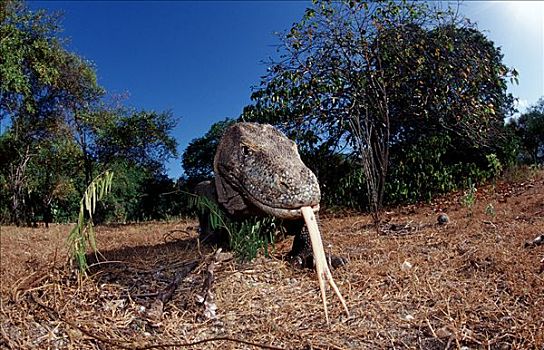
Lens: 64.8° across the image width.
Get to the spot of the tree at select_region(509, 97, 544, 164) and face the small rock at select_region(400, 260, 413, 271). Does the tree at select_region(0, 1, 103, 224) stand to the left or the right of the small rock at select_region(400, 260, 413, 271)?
right

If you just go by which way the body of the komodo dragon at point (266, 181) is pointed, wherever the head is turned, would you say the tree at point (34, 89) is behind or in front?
behind

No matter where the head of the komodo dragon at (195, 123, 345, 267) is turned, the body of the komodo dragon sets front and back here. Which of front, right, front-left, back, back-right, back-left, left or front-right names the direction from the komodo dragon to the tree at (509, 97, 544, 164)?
left

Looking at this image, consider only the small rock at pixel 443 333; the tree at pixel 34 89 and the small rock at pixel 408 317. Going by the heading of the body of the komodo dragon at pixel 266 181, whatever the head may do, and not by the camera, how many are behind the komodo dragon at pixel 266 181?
1

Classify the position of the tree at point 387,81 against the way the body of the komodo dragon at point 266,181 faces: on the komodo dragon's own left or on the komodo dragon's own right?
on the komodo dragon's own left

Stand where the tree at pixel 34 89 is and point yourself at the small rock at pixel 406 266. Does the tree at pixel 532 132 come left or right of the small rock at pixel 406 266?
left

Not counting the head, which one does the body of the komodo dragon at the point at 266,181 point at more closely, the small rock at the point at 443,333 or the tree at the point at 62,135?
the small rock

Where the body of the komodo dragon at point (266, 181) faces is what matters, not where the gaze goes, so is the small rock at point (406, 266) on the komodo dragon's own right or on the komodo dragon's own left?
on the komodo dragon's own left

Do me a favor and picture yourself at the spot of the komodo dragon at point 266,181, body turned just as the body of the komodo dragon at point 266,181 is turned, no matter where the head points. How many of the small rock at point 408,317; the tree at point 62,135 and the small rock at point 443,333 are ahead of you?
2

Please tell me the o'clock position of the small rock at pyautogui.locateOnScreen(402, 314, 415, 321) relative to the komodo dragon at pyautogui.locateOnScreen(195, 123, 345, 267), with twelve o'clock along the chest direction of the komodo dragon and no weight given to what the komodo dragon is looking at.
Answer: The small rock is roughly at 12 o'clock from the komodo dragon.

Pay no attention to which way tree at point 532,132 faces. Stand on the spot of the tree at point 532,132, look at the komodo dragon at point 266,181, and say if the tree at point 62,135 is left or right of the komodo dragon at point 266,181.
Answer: right

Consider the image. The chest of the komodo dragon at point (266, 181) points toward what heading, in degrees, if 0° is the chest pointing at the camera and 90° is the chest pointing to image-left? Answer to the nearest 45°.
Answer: approximately 315°
